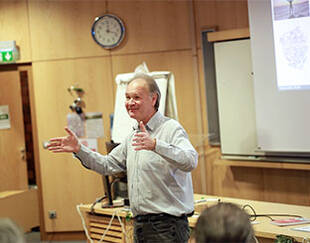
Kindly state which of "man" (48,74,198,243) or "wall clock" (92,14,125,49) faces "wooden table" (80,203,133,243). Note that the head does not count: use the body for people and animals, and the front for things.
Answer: the wall clock

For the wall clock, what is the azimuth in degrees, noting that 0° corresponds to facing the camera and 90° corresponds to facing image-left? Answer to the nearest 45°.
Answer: approximately 0°

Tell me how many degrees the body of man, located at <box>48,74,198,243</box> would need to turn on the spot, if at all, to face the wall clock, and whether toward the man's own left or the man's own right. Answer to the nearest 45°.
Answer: approximately 135° to the man's own right

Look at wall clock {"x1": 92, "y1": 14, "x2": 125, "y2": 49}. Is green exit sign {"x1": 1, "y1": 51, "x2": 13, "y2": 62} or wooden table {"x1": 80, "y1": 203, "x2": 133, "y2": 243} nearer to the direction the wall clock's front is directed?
the wooden table
